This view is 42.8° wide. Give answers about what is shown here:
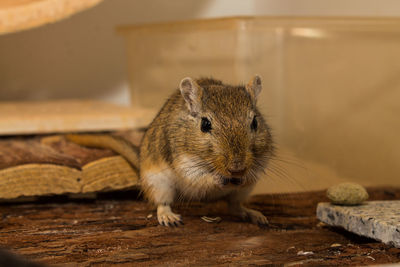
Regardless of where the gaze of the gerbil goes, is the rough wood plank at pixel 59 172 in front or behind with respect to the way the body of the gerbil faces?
behind

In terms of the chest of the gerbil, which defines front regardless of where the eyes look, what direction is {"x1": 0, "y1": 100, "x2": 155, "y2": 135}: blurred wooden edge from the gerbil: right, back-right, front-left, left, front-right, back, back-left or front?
back

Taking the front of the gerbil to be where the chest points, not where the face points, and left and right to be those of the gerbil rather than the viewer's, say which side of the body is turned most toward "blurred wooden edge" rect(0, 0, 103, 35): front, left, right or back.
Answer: back

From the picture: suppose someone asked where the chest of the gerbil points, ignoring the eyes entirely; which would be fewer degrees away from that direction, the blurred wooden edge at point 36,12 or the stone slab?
the stone slab

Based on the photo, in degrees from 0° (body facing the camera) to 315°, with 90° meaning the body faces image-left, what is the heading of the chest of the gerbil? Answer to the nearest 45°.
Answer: approximately 315°

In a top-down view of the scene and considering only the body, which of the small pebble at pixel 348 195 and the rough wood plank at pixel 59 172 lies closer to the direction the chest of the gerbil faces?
the small pebble

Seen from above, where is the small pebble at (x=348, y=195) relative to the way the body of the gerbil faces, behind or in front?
in front

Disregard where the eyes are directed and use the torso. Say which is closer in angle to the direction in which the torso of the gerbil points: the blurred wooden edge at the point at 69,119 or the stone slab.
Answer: the stone slab
